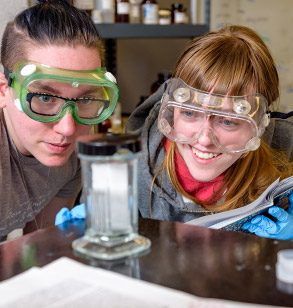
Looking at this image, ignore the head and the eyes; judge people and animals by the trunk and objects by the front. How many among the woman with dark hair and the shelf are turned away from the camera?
0

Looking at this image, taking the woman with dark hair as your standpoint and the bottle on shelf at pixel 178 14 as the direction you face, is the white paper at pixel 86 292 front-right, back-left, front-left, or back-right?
back-right

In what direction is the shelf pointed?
toward the camera

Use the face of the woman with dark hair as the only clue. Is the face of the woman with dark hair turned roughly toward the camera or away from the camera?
toward the camera

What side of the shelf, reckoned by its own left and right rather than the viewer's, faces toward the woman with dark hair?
front

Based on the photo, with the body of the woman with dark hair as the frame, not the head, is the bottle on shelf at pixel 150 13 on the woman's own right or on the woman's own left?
on the woman's own left

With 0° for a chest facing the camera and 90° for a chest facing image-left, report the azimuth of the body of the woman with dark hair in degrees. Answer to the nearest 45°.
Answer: approximately 315°

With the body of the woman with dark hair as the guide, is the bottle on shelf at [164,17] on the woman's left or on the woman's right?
on the woman's left
